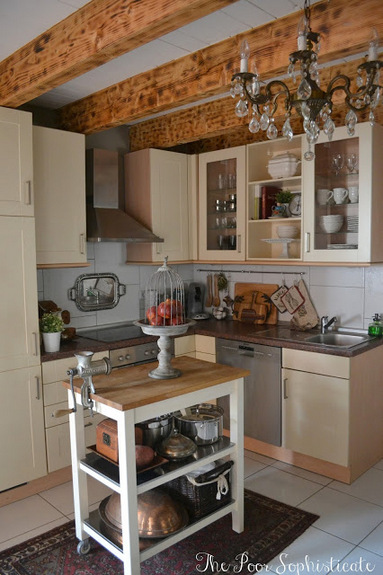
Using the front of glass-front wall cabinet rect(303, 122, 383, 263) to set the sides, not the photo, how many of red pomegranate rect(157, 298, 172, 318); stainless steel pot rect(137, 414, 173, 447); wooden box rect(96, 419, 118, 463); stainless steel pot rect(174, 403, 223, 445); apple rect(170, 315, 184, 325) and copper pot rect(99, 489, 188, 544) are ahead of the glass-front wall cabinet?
6

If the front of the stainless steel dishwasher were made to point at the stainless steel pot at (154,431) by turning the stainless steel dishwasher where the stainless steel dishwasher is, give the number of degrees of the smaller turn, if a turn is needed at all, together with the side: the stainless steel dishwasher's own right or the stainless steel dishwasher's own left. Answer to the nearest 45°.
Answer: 0° — it already faces it

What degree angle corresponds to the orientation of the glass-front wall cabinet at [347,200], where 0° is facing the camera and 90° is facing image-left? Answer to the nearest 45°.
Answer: approximately 45°

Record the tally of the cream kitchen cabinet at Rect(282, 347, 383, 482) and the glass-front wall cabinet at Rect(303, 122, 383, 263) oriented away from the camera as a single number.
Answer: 0

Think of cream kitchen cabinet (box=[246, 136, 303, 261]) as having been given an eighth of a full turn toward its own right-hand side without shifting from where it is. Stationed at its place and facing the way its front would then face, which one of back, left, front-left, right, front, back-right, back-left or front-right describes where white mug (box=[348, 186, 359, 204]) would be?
back-left

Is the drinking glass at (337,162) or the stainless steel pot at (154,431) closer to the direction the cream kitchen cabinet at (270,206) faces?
the stainless steel pot

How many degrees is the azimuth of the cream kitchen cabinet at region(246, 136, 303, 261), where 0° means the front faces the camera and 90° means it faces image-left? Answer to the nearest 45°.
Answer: approximately 45°

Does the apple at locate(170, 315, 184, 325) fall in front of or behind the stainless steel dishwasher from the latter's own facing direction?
in front

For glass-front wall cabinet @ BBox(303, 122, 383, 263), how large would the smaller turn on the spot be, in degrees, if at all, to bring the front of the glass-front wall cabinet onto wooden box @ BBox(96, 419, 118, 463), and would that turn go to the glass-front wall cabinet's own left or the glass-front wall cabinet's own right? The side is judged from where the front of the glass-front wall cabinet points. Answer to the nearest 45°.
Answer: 0° — it already faces it

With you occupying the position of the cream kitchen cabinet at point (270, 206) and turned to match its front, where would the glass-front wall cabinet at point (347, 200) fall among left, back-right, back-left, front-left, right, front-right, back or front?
left

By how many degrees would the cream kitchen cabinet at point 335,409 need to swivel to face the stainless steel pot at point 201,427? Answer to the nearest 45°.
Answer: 0° — it already faces it
